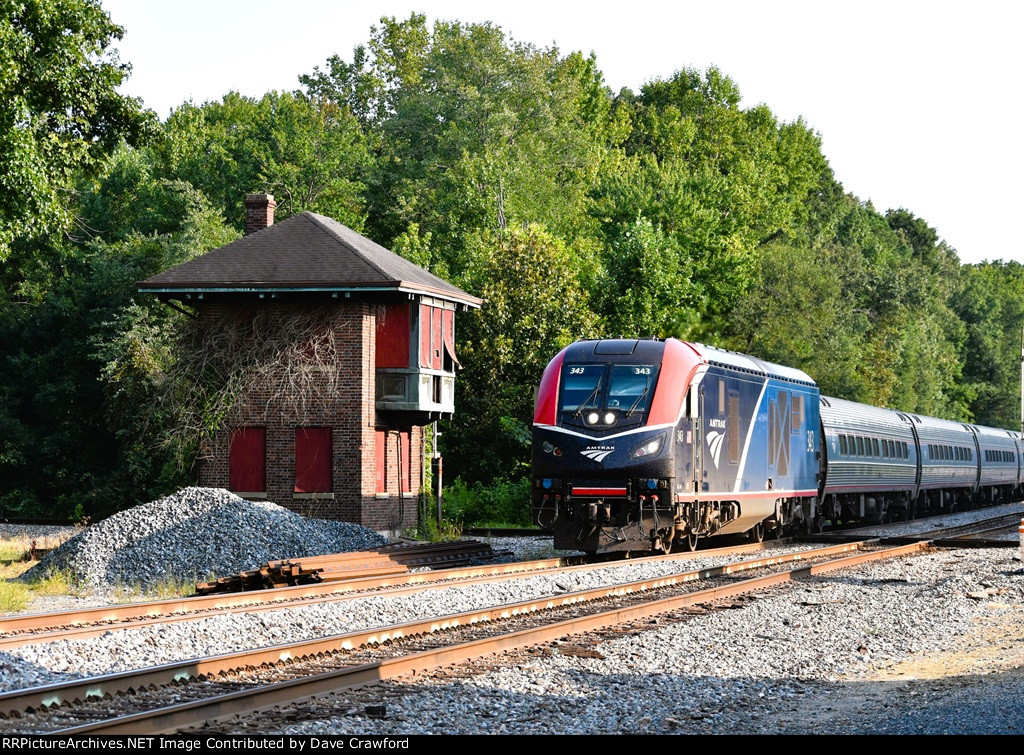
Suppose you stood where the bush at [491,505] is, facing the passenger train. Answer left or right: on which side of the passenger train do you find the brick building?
right

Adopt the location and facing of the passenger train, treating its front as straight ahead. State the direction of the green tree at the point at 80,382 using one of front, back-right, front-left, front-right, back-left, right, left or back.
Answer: right

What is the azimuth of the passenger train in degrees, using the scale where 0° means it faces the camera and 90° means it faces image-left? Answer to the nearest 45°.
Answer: approximately 45°

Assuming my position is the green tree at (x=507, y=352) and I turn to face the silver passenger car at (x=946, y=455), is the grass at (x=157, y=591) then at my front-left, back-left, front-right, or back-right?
back-right

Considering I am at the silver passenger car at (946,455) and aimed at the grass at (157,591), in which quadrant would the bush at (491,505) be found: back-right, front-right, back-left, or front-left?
front-right

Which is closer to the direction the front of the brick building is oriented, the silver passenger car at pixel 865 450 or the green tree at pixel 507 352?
the silver passenger car

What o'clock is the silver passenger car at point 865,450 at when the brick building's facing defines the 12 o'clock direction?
The silver passenger car is roughly at 12 o'clock from the brick building.

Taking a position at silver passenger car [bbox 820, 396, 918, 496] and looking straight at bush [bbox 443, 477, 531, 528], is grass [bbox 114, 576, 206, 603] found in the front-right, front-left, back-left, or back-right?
front-left

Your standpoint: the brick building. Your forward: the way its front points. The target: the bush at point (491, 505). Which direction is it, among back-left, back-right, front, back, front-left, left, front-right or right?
front-left

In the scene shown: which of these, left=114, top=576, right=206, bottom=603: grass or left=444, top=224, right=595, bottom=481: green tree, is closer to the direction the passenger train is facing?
the grass

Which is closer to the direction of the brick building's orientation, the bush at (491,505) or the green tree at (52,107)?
the bush

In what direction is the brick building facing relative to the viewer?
to the viewer's right

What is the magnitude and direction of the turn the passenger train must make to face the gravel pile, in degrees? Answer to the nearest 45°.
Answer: approximately 45° to its right
